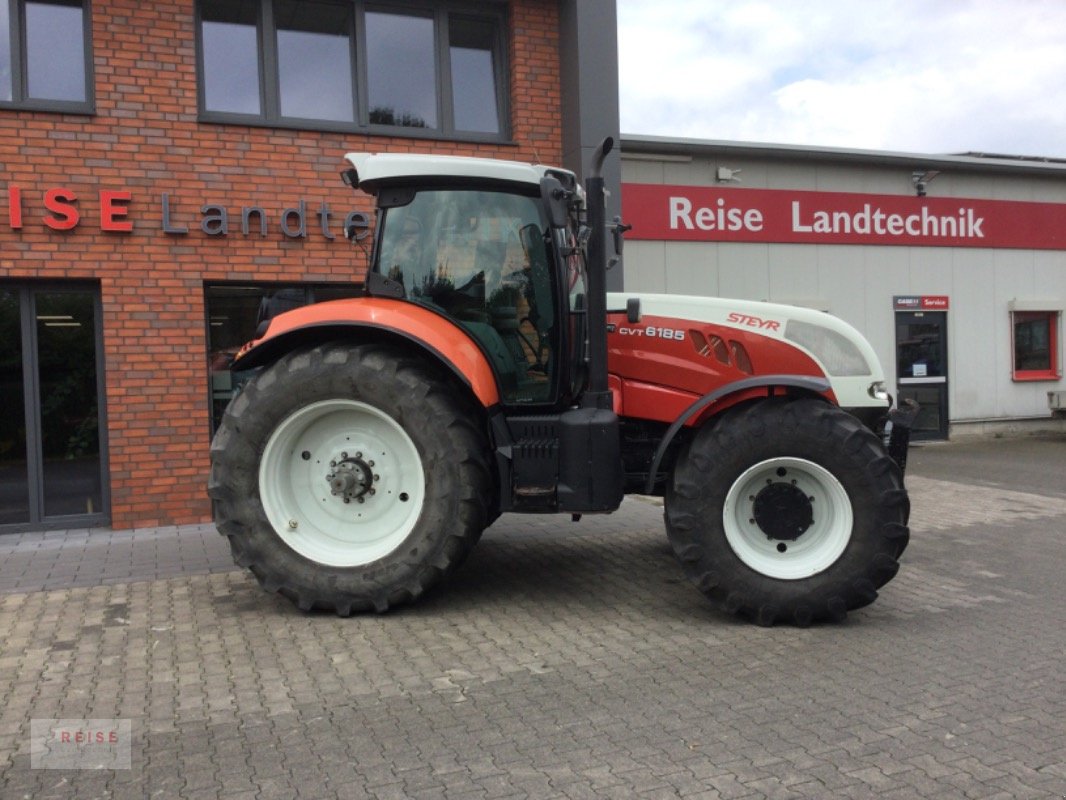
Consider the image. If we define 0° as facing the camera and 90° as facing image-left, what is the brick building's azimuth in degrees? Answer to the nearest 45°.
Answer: approximately 0°

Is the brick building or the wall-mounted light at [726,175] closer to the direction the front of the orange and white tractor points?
the wall-mounted light

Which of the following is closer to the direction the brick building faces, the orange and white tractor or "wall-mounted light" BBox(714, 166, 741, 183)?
the orange and white tractor

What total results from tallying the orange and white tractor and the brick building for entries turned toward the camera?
1

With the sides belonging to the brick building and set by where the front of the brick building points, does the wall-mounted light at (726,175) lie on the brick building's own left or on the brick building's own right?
on the brick building's own left

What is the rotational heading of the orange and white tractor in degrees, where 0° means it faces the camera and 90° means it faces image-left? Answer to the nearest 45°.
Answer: approximately 270°

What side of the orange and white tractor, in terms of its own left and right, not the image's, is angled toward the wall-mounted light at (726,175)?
left

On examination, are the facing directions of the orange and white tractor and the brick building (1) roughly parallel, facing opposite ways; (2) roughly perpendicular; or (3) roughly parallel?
roughly perpendicular
